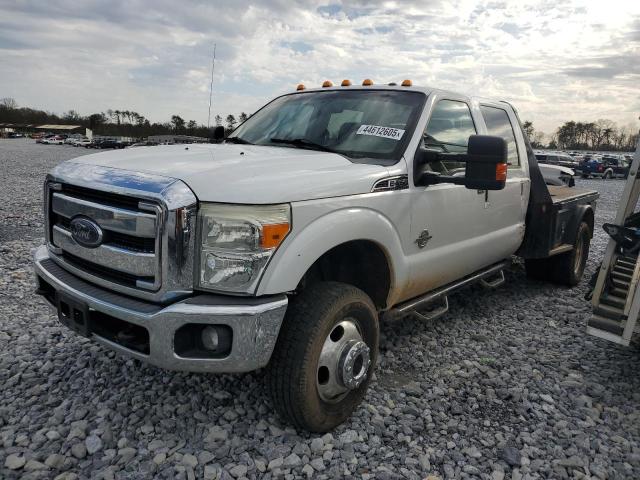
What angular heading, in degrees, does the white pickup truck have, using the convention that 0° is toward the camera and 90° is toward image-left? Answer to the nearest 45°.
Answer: approximately 45°

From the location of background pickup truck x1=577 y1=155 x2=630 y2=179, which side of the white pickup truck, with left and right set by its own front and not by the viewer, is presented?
back
